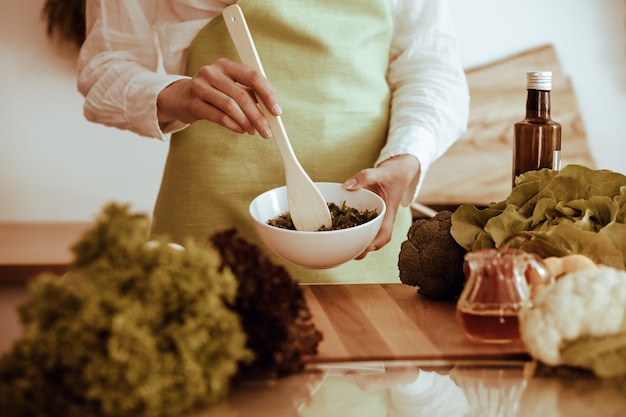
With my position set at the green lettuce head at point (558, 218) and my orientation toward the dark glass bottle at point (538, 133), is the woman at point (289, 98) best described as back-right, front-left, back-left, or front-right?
front-left

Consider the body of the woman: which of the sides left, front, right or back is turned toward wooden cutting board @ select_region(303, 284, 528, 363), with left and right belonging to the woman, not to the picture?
front

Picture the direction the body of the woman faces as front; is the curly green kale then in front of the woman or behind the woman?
in front

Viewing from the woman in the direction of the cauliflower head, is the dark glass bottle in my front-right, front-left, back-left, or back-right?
front-left

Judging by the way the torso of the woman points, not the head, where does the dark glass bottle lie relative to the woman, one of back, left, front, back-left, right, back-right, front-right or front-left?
front-left

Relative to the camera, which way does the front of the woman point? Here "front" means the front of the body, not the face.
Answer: toward the camera

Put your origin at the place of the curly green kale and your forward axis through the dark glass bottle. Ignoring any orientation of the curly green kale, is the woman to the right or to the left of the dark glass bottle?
left
